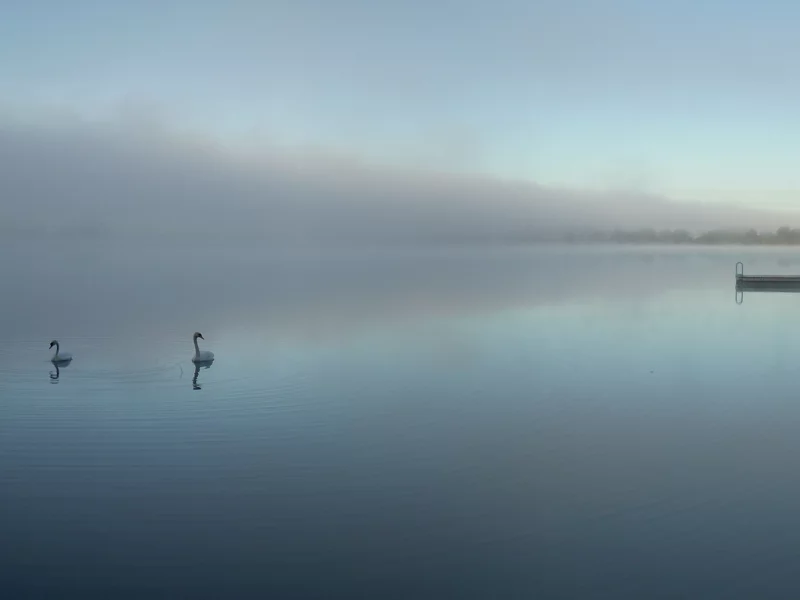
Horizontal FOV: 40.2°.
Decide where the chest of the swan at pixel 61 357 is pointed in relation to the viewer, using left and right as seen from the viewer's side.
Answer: facing to the left of the viewer

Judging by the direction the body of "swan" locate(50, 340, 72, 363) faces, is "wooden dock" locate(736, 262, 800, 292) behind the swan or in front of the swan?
behind
